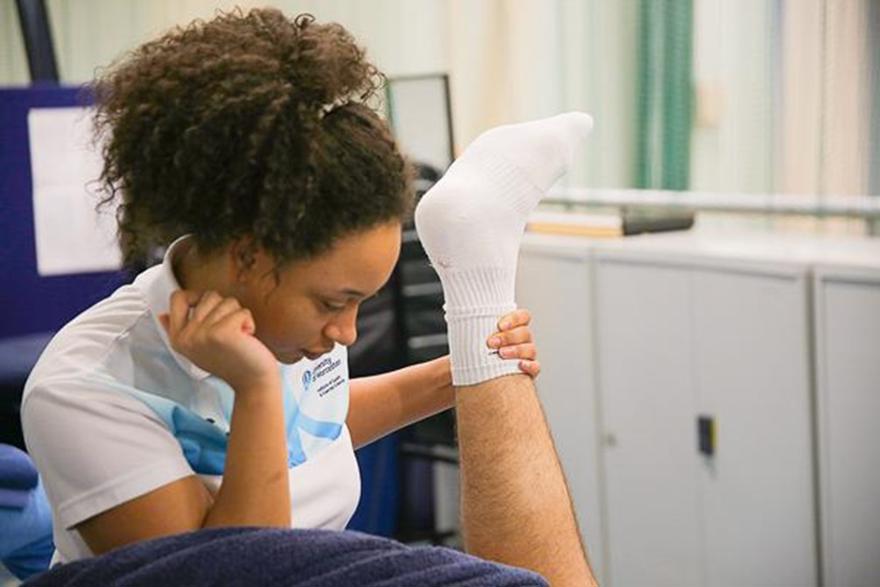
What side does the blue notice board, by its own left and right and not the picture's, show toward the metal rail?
left

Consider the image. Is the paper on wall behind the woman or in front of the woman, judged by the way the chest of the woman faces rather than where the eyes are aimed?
behind

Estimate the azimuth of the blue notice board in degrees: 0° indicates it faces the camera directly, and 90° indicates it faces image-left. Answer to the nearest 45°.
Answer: approximately 0°

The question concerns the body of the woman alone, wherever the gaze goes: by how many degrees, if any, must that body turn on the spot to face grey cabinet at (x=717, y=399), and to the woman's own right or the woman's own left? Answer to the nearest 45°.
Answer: approximately 90° to the woman's own left

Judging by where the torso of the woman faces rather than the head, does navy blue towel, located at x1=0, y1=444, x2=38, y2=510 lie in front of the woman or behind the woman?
behind

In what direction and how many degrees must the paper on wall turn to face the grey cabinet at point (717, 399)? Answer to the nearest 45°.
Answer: approximately 90° to its left

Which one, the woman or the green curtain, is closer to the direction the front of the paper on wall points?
the woman

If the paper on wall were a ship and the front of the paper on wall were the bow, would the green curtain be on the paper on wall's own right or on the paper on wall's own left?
on the paper on wall's own left

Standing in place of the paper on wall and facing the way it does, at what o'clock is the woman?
The woman is roughly at 12 o'clock from the paper on wall.

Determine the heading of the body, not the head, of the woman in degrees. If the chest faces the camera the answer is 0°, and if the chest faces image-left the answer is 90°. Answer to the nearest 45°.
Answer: approximately 315°

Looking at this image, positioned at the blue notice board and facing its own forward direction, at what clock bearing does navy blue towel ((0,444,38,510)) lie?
The navy blue towel is roughly at 12 o'clock from the blue notice board.
